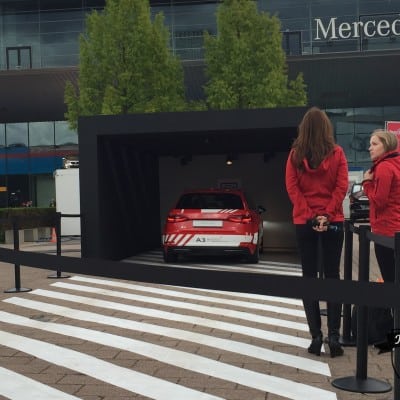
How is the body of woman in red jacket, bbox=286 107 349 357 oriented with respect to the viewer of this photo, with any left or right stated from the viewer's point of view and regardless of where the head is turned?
facing away from the viewer

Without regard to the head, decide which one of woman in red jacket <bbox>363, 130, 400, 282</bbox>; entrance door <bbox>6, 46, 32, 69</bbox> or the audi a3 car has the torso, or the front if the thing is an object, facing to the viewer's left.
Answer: the woman in red jacket

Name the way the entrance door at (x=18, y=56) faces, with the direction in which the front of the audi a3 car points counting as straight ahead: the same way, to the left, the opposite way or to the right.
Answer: the opposite way

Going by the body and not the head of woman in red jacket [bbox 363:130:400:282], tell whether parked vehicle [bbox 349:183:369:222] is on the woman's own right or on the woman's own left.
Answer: on the woman's own right

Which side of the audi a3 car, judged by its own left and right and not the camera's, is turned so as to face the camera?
back

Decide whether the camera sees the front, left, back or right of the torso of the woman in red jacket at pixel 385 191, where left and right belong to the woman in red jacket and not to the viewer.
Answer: left

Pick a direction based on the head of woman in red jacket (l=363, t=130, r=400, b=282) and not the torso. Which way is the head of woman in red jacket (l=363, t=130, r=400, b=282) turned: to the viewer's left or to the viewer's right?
to the viewer's left
